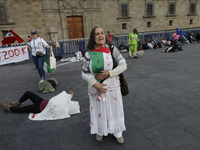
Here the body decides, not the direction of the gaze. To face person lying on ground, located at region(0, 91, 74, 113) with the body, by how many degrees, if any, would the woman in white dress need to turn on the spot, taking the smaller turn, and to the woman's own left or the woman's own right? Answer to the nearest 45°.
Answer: approximately 135° to the woman's own right

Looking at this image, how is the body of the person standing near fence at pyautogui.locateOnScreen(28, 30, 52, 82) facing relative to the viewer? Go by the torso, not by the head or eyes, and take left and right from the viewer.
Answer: facing the viewer

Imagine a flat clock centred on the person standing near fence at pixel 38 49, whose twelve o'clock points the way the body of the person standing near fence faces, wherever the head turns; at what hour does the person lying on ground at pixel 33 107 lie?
The person lying on ground is roughly at 12 o'clock from the person standing near fence.

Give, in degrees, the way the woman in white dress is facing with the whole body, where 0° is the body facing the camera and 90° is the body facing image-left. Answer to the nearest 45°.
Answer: approximately 0°

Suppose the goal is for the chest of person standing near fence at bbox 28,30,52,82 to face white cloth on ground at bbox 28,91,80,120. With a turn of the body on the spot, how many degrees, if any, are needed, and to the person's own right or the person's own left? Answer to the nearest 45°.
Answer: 0° — they already face it

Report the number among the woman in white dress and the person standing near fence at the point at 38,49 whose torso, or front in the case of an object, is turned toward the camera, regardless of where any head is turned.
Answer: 2

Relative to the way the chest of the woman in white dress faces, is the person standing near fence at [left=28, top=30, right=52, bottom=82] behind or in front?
behind

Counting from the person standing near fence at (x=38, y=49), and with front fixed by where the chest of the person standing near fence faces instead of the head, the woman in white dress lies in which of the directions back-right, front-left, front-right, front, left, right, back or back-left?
front

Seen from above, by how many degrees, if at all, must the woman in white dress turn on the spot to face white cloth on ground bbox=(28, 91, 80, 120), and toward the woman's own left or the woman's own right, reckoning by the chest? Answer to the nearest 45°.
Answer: approximately 135° to the woman's own right
